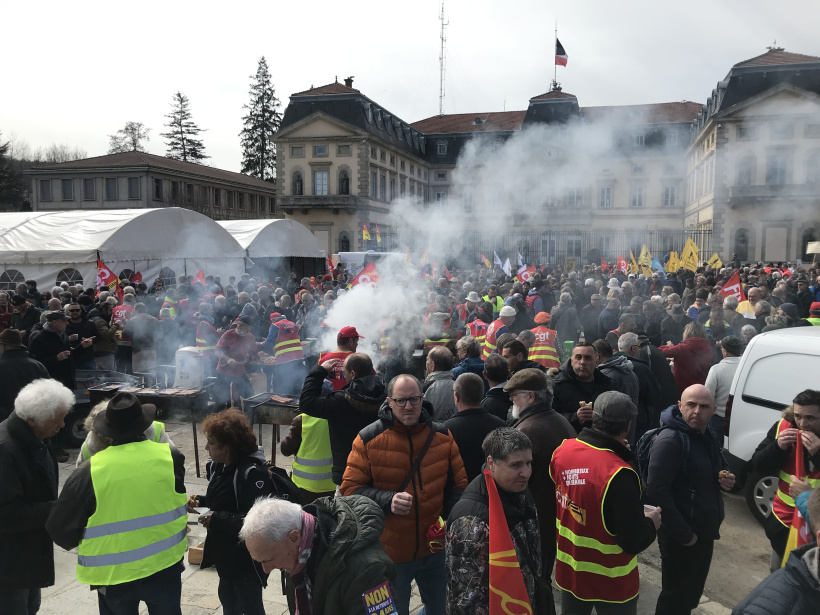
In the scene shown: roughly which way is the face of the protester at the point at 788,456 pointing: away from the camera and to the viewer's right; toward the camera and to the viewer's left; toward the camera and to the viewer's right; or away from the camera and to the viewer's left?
toward the camera and to the viewer's left

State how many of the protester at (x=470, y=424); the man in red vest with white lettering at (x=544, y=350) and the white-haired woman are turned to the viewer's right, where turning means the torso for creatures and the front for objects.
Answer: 1

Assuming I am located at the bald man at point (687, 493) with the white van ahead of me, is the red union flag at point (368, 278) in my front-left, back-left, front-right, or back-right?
front-left

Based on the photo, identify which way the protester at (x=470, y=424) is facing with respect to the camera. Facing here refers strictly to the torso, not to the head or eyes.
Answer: away from the camera

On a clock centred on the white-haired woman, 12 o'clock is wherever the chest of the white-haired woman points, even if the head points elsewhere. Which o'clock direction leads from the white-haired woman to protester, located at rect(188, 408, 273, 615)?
The protester is roughly at 1 o'clock from the white-haired woman.

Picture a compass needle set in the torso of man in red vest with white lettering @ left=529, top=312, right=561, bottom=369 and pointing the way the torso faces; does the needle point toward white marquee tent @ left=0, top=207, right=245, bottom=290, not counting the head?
no

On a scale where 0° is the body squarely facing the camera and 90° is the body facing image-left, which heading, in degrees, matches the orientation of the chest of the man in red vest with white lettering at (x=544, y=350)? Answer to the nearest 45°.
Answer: approximately 180°

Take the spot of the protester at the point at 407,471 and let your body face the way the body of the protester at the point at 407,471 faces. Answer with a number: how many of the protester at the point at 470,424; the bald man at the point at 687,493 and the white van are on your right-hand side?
0

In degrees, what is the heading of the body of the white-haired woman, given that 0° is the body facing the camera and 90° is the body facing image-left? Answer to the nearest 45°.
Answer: approximately 270°

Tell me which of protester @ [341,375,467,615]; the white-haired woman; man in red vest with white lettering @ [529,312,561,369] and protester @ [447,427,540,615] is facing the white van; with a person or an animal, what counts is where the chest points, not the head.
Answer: the white-haired woman

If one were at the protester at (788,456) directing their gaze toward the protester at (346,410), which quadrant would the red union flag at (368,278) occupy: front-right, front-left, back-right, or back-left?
front-right

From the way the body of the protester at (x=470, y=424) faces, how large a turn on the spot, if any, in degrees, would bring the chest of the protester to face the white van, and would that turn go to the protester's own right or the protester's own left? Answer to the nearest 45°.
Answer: approximately 45° to the protester's own right

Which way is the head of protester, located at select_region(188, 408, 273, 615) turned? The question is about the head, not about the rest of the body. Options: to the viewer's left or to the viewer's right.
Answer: to the viewer's left

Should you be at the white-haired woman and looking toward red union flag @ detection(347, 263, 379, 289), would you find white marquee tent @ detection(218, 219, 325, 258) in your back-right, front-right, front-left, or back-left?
front-left

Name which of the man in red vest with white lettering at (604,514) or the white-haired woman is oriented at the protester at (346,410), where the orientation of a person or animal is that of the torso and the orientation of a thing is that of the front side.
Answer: the white-haired woman

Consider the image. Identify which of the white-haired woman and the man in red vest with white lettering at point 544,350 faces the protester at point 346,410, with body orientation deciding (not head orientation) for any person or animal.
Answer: the white-haired woman

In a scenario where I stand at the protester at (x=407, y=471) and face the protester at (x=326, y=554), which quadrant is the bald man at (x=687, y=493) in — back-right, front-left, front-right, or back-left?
back-left

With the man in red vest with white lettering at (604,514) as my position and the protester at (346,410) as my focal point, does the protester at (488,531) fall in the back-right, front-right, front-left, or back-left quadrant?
front-left

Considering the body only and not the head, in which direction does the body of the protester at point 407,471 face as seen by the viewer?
toward the camera

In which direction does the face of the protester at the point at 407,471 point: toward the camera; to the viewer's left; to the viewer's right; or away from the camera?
toward the camera
